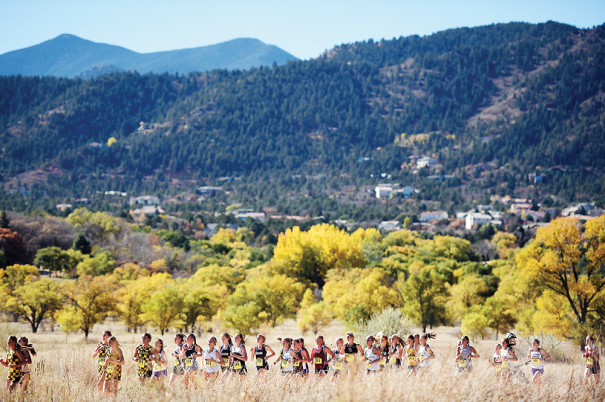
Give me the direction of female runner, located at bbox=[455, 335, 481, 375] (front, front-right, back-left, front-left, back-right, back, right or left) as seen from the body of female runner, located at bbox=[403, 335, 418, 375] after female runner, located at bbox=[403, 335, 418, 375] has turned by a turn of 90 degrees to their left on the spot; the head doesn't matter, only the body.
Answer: front-left

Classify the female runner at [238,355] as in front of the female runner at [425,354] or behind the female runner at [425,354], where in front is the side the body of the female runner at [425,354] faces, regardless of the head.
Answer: in front

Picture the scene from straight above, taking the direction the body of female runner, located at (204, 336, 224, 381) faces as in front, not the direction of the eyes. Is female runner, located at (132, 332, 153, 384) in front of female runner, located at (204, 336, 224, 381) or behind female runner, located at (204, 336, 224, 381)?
in front

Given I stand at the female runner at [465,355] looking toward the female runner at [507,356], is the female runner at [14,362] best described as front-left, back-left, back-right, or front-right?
back-right

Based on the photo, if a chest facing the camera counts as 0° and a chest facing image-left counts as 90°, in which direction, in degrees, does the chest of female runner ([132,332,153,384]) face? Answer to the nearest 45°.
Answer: approximately 45°
